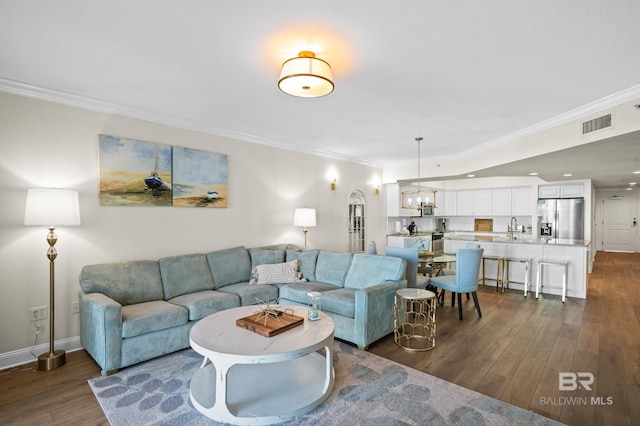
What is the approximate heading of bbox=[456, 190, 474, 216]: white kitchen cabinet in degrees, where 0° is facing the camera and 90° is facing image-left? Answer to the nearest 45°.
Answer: approximately 0°

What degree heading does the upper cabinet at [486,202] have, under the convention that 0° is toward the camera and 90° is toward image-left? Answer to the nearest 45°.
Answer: approximately 0°

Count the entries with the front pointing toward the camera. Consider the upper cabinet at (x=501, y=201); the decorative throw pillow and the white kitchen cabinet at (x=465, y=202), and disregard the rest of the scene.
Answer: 3

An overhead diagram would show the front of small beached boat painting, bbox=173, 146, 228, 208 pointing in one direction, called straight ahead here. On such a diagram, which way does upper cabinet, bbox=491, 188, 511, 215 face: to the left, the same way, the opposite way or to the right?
to the right

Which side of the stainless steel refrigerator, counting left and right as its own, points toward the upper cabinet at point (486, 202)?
right

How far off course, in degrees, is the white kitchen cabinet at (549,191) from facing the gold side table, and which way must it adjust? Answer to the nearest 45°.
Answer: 0° — it already faces it

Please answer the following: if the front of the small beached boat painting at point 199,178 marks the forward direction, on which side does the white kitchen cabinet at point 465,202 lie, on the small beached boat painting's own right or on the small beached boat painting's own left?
on the small beached boat painting's own left

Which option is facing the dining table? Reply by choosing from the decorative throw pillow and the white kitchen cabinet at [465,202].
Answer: the white kitchen cabinet
